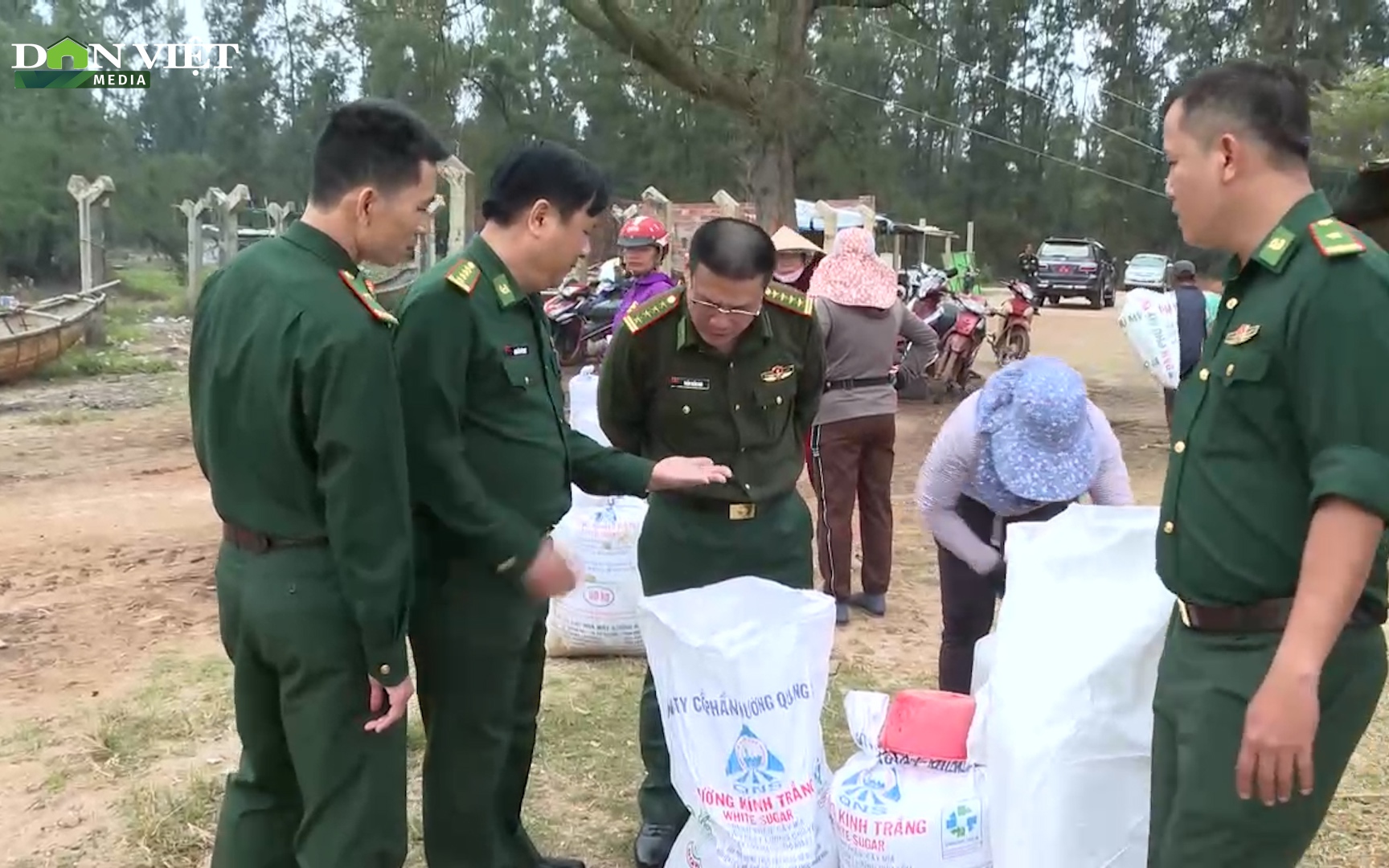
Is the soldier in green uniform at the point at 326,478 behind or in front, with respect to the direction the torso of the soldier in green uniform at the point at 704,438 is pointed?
in front

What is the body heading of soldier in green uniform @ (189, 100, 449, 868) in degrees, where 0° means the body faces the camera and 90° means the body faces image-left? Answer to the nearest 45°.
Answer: approximately 225°

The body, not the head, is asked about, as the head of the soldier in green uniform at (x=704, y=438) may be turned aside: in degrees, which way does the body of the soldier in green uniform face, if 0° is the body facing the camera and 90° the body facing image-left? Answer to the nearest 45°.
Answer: approximately 0°

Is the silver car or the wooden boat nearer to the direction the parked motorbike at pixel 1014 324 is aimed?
the wooden boat

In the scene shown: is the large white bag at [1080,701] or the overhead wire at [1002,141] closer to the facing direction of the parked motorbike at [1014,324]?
the large white bag

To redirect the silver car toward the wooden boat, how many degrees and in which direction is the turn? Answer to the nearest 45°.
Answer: approximately 45° to its right

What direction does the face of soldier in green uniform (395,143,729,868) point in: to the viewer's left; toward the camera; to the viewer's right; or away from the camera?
to the viewer's right

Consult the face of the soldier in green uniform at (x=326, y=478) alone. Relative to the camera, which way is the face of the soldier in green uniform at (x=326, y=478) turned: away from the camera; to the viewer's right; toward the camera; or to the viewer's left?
to the viewer's right

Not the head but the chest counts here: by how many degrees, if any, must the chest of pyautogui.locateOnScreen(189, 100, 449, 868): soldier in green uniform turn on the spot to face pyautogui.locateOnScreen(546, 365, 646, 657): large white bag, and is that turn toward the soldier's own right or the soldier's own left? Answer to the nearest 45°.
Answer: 0° — they already face it
